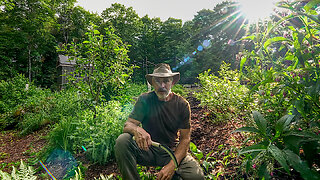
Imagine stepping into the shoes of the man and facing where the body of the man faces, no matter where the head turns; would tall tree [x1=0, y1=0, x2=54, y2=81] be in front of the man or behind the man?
behind

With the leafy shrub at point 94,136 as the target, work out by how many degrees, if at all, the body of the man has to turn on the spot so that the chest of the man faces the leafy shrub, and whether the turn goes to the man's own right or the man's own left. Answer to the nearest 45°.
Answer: approximately 135° to the man's own right

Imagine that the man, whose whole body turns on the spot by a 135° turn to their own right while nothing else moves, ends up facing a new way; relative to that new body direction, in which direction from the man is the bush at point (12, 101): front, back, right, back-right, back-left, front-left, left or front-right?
front

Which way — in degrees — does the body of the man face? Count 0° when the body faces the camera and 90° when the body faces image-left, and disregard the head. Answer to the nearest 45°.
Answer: approximately 0°

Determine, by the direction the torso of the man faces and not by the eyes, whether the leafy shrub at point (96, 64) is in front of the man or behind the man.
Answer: behind
